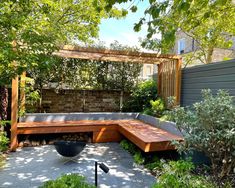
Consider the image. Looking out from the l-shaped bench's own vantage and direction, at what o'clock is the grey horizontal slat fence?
The grey horizontal slat fence is roughly at 8 o'clock from the l-shaped bench.

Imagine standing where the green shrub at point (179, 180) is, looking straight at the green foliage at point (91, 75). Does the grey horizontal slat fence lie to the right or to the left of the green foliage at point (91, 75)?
right

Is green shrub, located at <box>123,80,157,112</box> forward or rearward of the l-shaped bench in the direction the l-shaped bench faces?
rearward

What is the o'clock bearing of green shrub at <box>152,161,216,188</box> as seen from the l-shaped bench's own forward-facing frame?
The green shrub is roughly at 10 o'clock from the l-shaped bench.

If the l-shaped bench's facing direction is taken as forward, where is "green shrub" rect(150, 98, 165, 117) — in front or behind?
behind

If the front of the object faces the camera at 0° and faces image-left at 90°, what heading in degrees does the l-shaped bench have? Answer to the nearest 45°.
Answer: approximately 45°

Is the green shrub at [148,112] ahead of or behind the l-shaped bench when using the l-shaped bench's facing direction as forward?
behind
